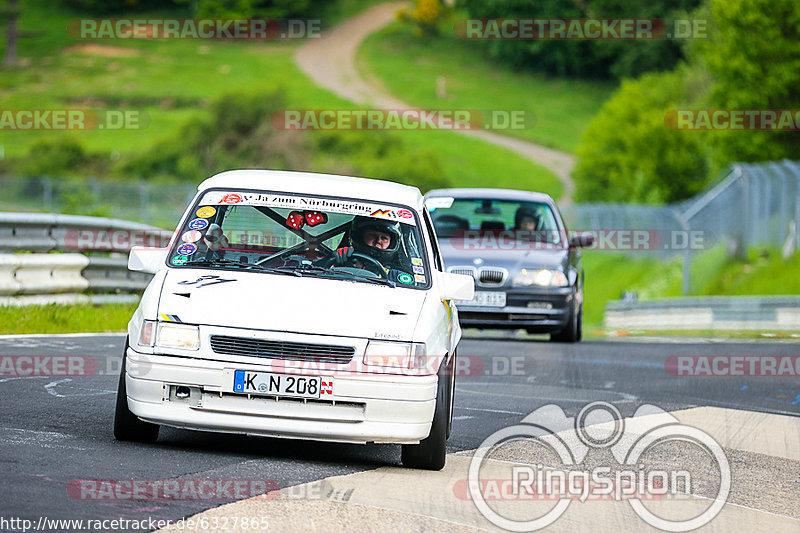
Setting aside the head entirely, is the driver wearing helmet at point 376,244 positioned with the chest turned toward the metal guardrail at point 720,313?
no

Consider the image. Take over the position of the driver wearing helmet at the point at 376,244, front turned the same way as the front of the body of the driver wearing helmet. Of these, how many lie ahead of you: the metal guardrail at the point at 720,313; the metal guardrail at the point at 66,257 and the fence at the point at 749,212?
0

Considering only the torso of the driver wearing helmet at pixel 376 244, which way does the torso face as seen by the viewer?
toward the camera

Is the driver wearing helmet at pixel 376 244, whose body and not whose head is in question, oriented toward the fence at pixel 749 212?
no

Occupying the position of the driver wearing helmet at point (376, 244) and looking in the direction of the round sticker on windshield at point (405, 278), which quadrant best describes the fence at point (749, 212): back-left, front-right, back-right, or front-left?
back-left

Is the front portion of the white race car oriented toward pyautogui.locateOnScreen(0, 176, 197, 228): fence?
no

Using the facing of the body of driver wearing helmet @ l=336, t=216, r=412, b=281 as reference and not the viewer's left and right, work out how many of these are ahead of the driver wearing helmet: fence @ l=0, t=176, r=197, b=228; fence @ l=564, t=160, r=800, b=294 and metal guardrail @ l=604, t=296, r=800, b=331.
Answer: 0

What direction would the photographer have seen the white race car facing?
facing the viewer

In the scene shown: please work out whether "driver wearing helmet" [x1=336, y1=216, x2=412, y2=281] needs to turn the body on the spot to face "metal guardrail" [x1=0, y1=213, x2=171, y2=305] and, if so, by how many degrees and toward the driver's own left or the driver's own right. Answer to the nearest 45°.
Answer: approximately 135° to the driver's own right
